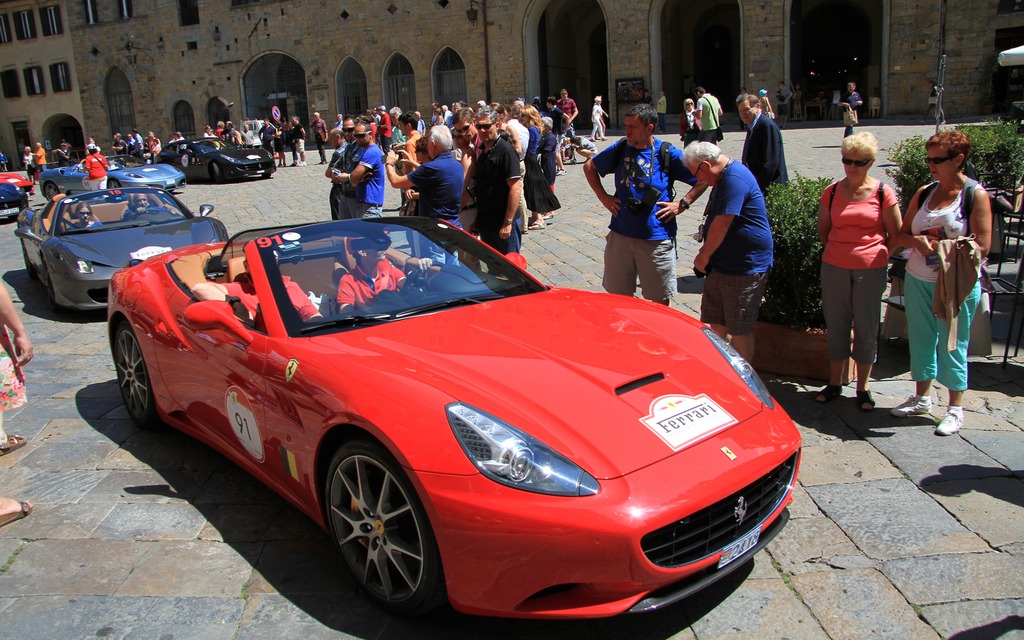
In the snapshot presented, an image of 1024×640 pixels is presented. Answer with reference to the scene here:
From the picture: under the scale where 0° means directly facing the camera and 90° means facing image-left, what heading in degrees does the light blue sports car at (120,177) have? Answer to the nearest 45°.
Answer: approximately 315°

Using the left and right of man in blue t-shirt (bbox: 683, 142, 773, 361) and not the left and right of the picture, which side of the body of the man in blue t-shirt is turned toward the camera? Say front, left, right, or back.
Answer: left

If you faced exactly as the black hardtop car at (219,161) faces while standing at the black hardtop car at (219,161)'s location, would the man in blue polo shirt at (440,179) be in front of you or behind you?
in front

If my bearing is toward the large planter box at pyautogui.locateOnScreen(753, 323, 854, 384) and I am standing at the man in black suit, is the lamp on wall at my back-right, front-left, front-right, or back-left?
back-right

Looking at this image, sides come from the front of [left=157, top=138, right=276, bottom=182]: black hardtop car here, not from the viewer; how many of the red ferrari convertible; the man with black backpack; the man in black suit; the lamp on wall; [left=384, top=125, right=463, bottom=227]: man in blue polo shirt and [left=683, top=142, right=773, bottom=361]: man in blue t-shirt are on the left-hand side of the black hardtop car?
1

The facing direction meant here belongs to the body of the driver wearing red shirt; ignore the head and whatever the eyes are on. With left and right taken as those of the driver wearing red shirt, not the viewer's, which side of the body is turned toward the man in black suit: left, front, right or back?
left

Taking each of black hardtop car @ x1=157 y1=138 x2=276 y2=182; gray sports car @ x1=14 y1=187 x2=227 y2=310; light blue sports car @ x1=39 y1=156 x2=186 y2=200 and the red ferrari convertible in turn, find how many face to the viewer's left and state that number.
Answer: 0

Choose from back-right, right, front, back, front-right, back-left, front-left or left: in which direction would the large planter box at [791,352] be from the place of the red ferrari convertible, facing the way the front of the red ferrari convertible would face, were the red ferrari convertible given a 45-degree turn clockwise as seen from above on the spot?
back-left

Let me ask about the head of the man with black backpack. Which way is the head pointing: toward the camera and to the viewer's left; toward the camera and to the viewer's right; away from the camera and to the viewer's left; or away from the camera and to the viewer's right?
toward the camera and to the viewer's left

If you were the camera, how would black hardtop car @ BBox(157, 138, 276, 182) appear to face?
facing the viewer and to the right of the viewer

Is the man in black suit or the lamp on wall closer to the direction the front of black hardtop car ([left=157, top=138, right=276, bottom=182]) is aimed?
the man in black suit
